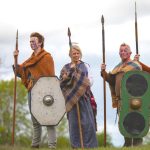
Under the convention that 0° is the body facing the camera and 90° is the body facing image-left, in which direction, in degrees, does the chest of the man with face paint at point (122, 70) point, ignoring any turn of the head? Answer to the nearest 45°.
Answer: approximately 45°

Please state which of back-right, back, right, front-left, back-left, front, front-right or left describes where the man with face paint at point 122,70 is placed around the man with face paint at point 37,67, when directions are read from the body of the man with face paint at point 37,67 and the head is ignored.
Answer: back-left

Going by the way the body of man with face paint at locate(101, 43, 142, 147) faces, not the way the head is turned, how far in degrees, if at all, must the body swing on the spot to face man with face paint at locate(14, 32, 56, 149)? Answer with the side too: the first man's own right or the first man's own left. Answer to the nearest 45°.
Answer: approximately 45° to the first man's own right

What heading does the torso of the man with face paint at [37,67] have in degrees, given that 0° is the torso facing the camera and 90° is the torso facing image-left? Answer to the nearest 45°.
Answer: approximately 45°
